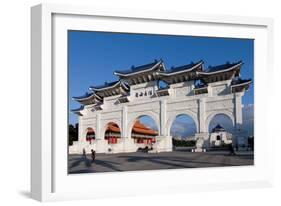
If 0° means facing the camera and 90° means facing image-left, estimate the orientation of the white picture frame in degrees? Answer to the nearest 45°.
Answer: approximately 315°
